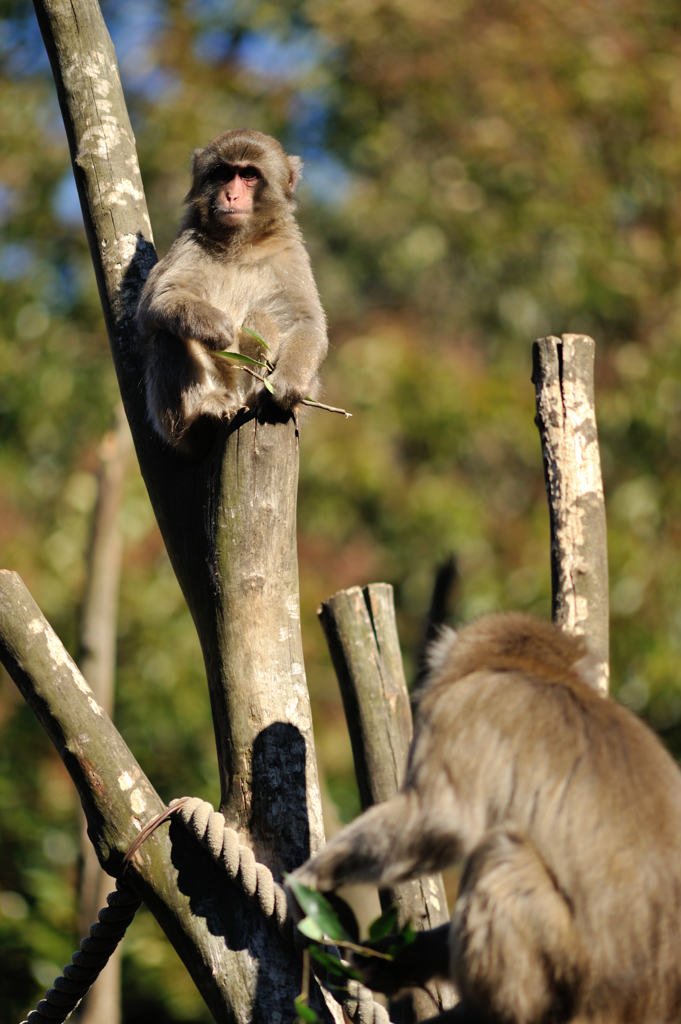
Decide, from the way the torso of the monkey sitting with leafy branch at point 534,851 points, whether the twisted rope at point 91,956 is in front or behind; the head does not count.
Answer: in front

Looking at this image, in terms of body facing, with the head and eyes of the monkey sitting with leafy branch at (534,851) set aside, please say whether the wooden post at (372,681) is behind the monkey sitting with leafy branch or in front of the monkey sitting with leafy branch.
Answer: in front

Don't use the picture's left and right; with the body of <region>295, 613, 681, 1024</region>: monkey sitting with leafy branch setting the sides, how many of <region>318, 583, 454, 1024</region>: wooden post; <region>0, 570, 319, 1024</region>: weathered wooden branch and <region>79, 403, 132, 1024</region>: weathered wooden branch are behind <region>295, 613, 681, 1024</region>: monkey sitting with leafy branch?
0

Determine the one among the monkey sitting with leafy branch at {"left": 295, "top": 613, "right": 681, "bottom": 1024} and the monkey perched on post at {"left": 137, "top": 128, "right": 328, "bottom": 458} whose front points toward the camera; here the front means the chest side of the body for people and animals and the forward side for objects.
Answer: the monkey perched on post at {"left": 137, "top": 128, "right": 328, "bottom": 458}

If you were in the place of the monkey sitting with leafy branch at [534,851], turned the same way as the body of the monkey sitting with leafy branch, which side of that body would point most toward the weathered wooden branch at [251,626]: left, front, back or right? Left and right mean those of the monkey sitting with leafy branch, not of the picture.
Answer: front

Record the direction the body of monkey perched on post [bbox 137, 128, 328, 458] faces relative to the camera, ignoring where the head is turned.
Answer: toward the camera

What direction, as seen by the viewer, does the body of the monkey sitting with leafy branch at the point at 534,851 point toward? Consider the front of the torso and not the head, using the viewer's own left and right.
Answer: facing away from the viewer and to the left of the viewer

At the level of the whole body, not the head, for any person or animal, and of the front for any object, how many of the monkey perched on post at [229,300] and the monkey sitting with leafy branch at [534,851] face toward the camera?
1
